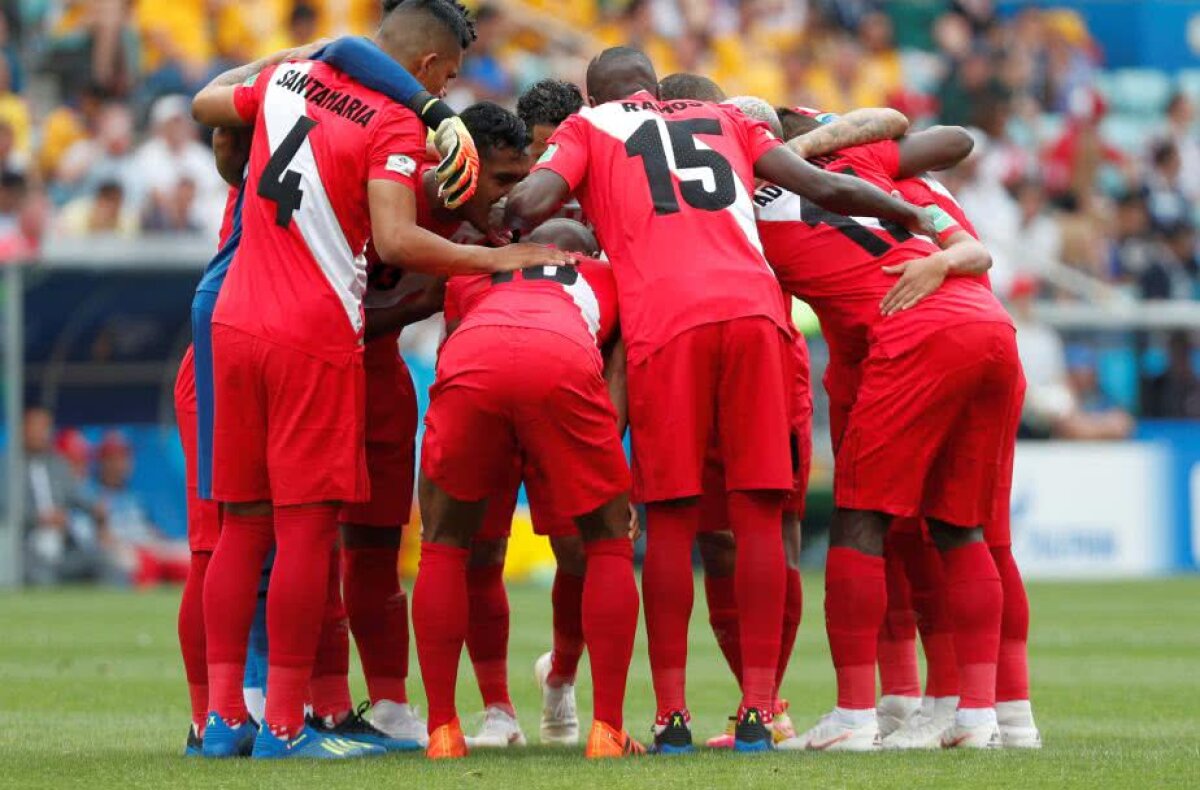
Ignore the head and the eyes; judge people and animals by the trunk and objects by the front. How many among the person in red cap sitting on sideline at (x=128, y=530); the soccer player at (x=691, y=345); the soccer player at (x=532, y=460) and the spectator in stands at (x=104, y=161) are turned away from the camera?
2

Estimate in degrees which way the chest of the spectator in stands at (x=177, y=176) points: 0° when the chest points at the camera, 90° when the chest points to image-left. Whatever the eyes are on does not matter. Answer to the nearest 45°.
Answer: approximately 0°

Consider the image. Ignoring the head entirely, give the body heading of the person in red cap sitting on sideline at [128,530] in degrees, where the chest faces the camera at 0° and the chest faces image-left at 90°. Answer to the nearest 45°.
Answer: approximately 315°

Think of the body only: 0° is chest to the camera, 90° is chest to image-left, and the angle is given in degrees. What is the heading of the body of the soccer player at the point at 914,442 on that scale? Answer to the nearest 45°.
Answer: approximately 135°

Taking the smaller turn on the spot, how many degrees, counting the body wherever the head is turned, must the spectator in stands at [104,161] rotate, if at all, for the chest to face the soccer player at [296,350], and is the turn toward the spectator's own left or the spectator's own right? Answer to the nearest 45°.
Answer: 0° — they already face them

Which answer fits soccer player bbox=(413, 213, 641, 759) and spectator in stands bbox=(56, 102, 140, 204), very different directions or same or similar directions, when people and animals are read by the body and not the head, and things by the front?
very different directions
